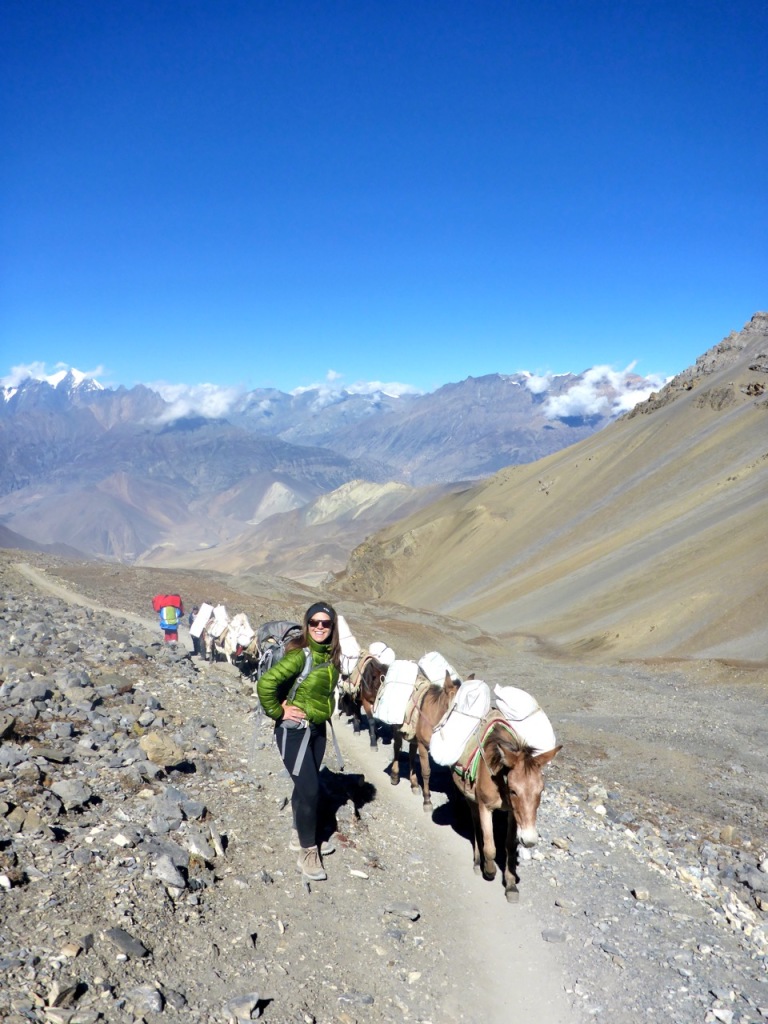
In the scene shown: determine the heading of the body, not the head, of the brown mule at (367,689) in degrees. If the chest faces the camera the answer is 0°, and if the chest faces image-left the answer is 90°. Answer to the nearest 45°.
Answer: approximately 315°

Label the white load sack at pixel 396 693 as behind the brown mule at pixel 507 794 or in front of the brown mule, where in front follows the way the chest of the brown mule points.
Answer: behind

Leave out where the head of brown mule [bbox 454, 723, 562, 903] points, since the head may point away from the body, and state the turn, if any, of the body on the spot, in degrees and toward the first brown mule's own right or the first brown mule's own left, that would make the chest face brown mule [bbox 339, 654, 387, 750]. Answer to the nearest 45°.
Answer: approximately 135° to the first brown mule's own left

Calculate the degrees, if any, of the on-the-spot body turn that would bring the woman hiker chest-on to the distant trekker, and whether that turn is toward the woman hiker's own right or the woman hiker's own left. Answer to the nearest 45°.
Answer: approximately 135° to the woman hiker's own left
